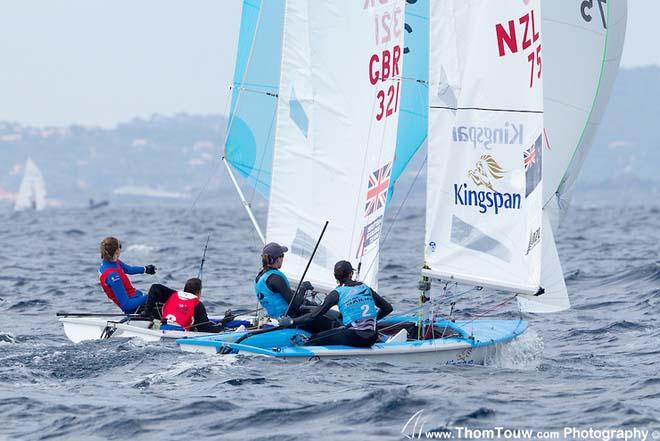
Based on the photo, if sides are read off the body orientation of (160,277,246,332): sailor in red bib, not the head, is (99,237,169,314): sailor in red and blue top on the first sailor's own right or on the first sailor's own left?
on the first sailor's own left

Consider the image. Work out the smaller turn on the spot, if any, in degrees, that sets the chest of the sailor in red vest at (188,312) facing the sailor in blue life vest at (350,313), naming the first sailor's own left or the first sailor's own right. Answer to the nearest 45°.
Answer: approximately 90° to the first sailor's own right

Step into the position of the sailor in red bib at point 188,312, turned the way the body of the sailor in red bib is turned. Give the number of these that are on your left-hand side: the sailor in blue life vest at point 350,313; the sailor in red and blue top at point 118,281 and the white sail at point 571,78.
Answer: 1

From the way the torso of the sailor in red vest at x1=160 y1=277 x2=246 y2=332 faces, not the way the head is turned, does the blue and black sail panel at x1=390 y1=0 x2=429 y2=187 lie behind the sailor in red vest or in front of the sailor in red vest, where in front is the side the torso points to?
in front

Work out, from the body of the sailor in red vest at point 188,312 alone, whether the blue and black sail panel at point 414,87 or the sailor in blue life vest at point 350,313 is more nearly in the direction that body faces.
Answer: the blue and black sail panel

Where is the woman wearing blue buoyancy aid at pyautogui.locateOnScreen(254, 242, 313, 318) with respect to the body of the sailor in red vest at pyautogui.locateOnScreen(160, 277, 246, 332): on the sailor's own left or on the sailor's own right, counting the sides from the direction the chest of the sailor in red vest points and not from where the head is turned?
on the sailor's own right

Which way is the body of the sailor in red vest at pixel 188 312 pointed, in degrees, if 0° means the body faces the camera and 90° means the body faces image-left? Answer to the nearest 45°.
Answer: approximately 225°
